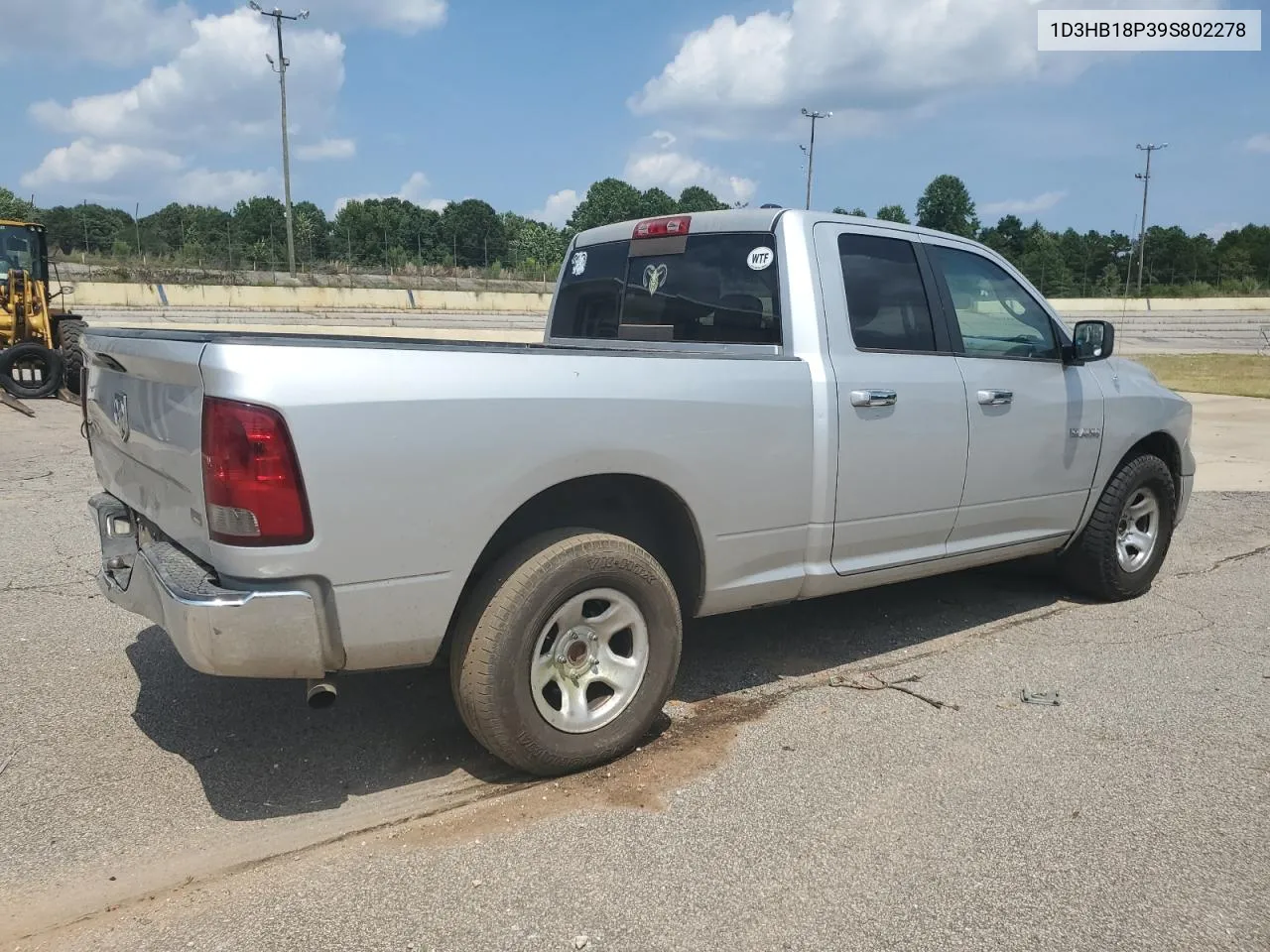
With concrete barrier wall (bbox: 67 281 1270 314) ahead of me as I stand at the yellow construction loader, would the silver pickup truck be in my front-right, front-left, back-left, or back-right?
back-right

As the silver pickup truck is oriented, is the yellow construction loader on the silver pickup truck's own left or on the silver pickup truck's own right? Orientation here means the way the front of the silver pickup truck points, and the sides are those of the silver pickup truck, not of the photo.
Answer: on the silver pickup truck's own left

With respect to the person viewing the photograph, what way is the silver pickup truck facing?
facing away from the viewer and to the right of the viewer

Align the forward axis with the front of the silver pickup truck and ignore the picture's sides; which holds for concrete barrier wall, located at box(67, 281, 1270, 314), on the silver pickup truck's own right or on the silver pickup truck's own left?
on the silver pickup truck's own left
